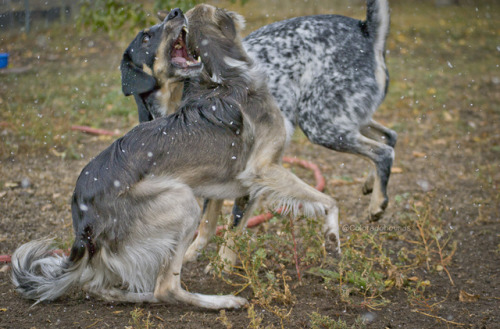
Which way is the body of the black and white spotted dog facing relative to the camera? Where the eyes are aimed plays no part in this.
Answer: to the viewer's left

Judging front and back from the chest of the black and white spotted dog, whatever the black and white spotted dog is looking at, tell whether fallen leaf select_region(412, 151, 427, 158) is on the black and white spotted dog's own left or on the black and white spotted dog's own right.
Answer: on the black and white spotted dog's own right

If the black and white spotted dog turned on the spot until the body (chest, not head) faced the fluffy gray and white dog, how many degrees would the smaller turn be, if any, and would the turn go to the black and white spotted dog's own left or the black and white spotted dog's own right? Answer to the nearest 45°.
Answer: approximately 45° to the black and white spotted dog's own left

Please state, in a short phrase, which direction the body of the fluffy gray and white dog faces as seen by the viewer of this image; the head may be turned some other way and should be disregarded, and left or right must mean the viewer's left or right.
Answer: facing to the right of the viewer

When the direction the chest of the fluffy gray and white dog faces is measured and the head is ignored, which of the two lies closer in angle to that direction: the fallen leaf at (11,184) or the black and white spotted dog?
the black and white spotted dog
